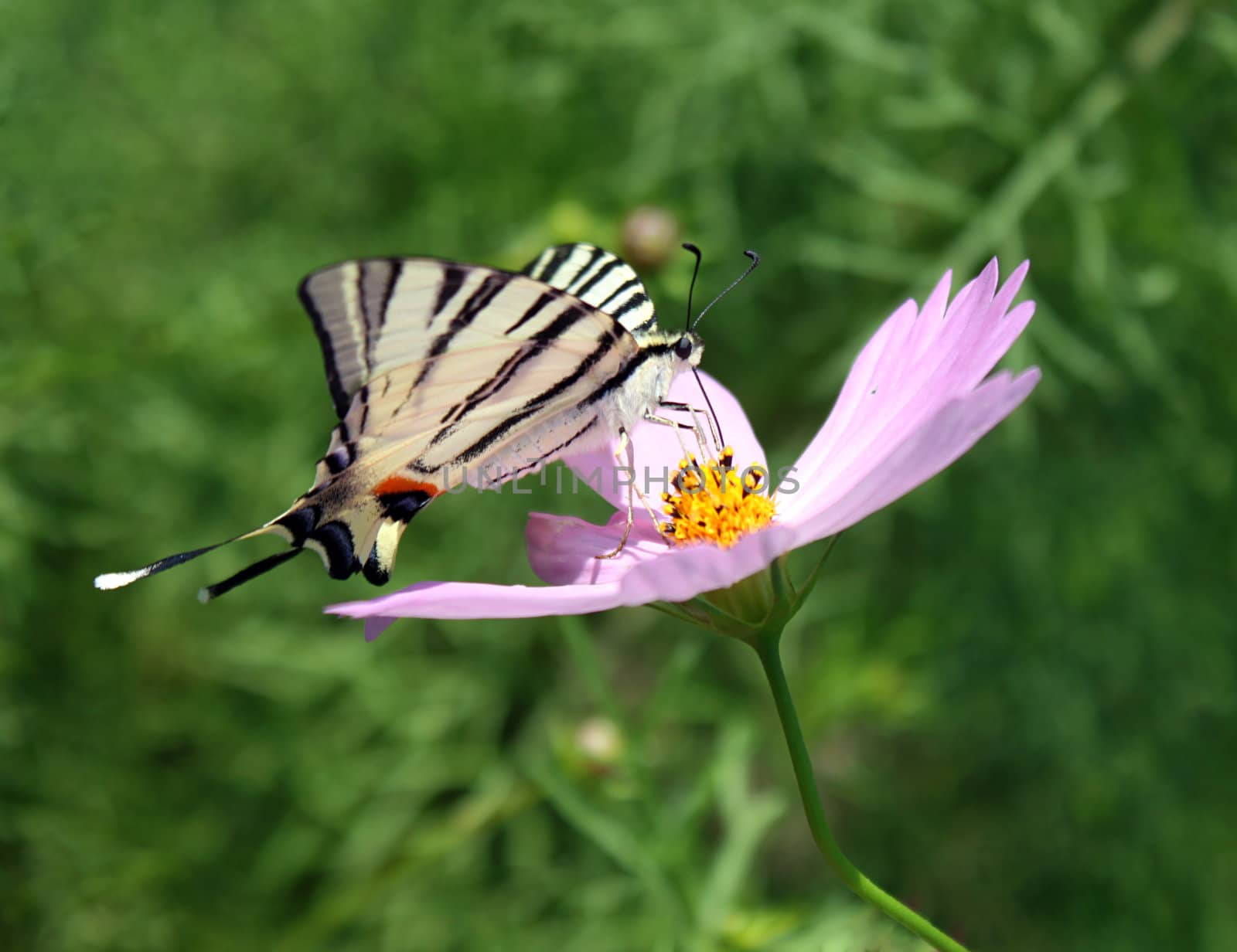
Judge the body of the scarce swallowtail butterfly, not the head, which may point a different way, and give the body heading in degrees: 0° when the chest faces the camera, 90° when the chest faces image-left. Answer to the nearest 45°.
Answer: approximately 270°
